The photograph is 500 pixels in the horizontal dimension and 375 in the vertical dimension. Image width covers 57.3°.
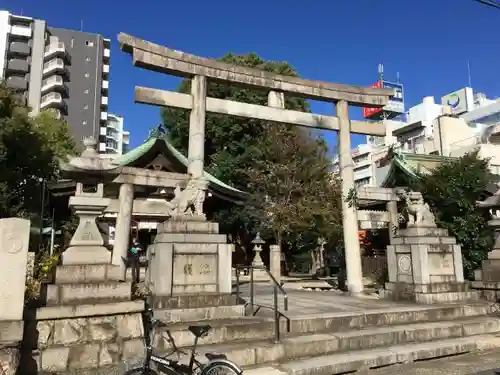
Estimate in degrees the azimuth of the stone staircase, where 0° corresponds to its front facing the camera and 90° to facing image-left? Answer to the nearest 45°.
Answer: approximately 315°

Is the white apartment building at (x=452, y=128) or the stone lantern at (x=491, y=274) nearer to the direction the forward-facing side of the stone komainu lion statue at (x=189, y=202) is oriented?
the stone lantern

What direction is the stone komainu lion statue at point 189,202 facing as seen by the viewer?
to the viewer's right

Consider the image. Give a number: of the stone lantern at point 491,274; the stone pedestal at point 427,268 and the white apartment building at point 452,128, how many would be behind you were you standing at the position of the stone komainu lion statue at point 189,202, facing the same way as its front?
0

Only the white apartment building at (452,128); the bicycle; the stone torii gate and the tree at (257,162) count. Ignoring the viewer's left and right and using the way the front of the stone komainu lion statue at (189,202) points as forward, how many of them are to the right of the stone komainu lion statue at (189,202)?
1

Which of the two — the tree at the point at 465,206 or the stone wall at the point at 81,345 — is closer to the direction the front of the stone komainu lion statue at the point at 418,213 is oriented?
the stone wall

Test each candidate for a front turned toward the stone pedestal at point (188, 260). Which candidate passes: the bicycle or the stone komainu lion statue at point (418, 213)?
the stone komainu lion statue

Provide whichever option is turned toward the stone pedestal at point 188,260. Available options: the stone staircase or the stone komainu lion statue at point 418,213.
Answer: the stone komainu lion statue
